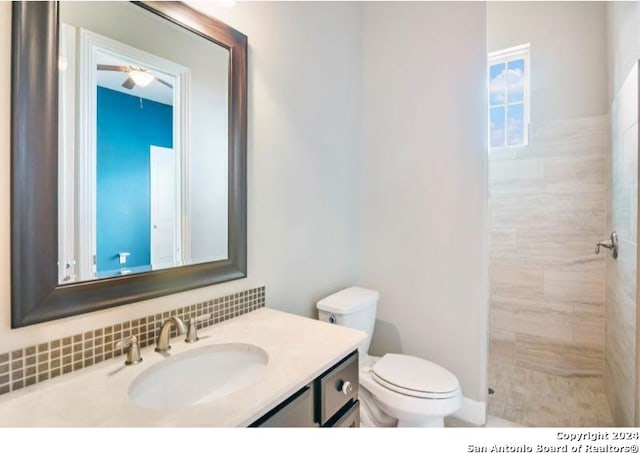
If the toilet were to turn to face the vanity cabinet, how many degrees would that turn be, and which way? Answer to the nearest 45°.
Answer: approximately 45° to its right

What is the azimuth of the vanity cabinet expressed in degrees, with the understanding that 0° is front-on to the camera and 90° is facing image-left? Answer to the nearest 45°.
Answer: approximately 315°

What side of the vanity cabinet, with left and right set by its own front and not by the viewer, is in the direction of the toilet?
left

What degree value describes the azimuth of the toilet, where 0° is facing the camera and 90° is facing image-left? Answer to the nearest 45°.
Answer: approximately 315°
